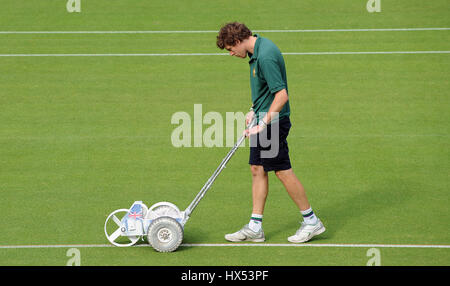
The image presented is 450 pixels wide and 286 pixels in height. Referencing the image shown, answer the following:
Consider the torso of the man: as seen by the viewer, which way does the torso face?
to the viewer's left
